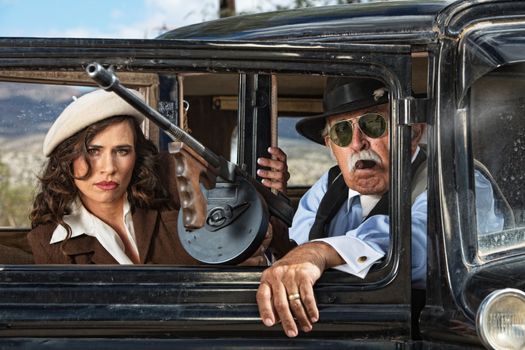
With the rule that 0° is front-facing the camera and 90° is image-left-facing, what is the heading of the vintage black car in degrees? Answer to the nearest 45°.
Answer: approximately 315°

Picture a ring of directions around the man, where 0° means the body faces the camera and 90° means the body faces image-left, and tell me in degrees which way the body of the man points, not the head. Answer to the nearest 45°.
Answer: approximately 0°

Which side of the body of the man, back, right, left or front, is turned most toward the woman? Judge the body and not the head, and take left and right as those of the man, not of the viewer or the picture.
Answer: right
